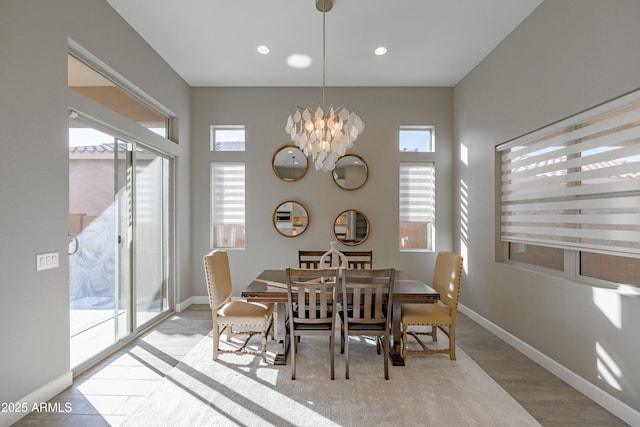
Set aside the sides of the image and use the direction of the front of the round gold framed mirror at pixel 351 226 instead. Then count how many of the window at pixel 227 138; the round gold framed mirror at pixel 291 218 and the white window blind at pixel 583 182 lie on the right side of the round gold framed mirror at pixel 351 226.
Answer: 2

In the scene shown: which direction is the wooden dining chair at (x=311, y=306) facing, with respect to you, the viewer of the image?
facing away from the viewer

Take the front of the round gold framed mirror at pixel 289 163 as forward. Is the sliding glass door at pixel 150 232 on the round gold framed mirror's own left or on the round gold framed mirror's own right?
on the round gold framed mirror's own right

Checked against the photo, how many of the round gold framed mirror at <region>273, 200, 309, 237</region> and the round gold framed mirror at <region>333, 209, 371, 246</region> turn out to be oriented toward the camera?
2

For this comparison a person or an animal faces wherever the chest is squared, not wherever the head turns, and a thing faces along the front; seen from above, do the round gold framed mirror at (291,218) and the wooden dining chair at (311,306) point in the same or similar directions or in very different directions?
very different directions

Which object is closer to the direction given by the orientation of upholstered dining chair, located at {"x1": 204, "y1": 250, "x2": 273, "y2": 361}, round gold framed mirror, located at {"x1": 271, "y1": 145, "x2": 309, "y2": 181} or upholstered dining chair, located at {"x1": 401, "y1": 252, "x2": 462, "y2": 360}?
the upholstered dining chair

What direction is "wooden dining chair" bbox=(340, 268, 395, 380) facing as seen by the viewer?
away from the camera

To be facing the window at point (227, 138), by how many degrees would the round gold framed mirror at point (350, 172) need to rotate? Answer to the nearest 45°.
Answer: approximately 90° to its right

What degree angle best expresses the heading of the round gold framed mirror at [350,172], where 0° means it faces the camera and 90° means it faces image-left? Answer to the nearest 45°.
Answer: approximately 0°

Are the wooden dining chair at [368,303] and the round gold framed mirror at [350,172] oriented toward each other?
yes

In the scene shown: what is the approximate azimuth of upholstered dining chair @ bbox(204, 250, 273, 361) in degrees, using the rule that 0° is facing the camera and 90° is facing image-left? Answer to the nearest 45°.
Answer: approximately 270°

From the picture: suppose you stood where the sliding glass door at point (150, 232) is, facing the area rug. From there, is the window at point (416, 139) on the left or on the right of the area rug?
left

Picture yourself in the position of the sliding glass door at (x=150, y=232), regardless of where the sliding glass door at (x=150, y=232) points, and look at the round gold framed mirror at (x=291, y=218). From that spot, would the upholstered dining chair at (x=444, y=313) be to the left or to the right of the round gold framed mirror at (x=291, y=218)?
right
